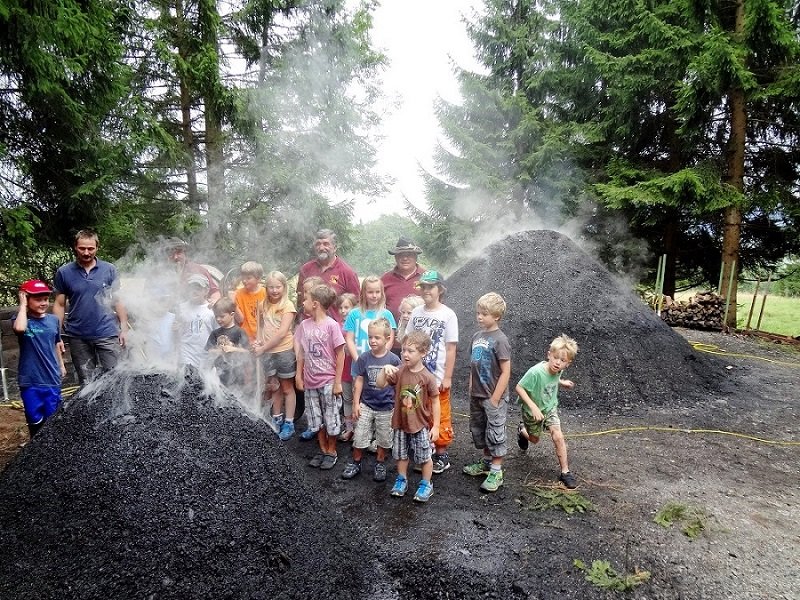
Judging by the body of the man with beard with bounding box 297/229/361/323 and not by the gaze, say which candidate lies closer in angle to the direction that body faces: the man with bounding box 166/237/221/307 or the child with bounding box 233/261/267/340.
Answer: the child

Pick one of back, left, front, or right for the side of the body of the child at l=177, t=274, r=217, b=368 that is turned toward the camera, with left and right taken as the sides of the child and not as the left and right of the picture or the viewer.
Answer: front

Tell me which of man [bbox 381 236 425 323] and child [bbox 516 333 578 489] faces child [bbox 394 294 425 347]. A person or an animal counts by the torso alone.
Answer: the man

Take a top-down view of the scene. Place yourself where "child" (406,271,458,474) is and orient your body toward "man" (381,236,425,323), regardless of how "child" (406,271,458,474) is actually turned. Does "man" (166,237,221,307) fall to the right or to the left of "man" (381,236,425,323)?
left

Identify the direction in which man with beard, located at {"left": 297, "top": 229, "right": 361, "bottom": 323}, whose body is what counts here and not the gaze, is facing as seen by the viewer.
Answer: toward the camera

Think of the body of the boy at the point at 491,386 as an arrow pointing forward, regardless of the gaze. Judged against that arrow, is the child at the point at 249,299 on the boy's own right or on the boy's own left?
on the boy's own right

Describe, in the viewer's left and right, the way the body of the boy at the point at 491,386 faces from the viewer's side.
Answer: facing the viewer and to the left of the viewer

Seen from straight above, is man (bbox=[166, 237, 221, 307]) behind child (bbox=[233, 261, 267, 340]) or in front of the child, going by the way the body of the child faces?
behind

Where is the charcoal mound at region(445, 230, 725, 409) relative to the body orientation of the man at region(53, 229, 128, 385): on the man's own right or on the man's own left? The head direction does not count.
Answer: on the man's own left

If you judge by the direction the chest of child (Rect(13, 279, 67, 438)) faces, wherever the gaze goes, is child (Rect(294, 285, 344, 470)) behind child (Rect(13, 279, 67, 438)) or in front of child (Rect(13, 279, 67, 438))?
in front

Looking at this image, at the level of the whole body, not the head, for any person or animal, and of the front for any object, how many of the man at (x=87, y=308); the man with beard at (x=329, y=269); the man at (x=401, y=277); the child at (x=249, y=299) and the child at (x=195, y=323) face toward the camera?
5

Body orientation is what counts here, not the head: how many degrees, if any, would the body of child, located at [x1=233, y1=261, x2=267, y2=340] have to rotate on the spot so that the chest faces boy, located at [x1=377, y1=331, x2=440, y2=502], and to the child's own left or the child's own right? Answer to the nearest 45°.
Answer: approximately 45° to the child's own left

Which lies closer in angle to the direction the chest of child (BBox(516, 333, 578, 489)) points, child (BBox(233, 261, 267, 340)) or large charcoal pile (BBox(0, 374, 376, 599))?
the large charcoal pile

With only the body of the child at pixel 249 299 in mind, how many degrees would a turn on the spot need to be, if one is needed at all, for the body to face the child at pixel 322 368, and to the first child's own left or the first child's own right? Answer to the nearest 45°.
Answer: approximately 45° to the first child's own left

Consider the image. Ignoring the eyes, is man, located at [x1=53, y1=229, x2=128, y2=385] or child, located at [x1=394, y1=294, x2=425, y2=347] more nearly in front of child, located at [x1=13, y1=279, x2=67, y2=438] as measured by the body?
the child

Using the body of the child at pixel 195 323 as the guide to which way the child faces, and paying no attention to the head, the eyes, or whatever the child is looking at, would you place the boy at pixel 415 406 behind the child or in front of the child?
in front
